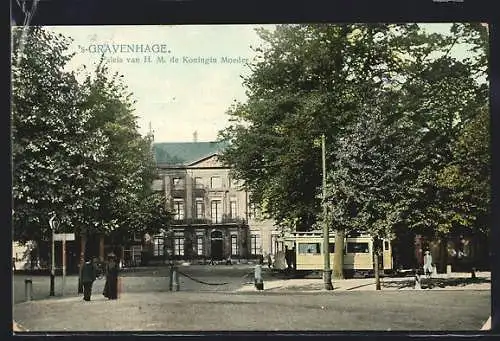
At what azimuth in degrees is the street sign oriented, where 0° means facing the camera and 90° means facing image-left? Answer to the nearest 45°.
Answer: approximately 0°
